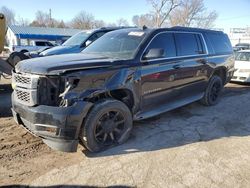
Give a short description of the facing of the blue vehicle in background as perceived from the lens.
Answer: facing the viewer and to the left of the viewer

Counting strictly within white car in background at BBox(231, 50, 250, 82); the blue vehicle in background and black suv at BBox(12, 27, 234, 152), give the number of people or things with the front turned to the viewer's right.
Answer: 0

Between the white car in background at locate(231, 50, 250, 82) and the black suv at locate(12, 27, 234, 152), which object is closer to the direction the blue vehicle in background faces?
the black suv

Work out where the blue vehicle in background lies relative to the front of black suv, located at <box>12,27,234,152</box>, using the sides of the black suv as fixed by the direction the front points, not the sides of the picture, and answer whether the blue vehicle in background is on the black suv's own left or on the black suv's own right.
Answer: on the black suv's own right

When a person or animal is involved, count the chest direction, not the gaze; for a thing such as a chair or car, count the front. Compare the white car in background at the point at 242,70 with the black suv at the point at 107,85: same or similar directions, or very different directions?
same or similar directions

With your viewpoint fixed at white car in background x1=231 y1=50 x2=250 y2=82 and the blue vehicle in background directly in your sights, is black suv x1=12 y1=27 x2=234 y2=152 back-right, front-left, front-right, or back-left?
front-left

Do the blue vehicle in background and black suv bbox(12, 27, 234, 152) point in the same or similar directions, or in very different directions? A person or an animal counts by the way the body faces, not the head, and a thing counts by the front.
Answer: same or similar directions

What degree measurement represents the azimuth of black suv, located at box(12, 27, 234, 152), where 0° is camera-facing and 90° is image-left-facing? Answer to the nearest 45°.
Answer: approximately 45°

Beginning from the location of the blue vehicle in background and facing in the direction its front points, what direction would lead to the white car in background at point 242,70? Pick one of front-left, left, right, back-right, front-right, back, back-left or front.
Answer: back-left

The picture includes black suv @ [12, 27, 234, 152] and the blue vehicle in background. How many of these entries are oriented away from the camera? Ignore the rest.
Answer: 0

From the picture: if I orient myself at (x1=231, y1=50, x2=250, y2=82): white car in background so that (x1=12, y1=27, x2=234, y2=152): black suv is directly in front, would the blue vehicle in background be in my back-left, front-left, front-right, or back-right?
front-right

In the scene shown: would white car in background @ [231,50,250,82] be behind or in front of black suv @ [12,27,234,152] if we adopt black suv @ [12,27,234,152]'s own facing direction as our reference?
behind
